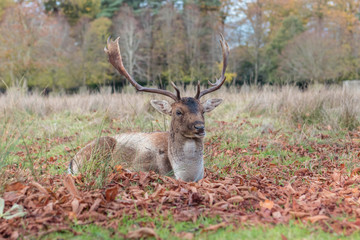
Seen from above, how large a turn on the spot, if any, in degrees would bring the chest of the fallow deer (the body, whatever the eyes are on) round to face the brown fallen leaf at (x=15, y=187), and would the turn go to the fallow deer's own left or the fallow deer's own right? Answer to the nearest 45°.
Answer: approximately 90° to the fallow deer's own right

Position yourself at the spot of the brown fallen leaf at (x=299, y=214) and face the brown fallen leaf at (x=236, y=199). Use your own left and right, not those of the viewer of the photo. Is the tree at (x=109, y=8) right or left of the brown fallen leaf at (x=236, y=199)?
right

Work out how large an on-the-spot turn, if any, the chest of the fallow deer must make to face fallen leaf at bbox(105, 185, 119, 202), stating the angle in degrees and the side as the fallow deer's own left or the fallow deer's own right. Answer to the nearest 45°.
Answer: approximately 90° to the fallow deer's own right

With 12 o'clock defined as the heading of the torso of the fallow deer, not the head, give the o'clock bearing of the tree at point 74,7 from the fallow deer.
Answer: The tree is roughly at 7 o'clock from the fallow deer.

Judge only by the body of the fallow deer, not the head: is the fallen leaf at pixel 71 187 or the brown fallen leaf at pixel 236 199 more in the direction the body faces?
the brown fallen leaf

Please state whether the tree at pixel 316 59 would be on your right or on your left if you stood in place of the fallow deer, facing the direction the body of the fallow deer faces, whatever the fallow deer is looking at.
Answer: on your left

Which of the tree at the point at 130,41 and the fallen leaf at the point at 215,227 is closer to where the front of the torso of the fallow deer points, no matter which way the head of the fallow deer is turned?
the fallen leaf

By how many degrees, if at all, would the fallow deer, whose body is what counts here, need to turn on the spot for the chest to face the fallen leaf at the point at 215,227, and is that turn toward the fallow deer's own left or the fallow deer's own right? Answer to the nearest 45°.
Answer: approximately 45° to the fallow deer's own right

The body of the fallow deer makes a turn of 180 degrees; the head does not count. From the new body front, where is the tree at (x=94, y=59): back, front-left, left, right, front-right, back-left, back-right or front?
front-right

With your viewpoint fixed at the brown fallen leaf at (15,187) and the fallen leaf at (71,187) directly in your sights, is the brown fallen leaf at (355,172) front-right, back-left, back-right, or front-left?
front-left

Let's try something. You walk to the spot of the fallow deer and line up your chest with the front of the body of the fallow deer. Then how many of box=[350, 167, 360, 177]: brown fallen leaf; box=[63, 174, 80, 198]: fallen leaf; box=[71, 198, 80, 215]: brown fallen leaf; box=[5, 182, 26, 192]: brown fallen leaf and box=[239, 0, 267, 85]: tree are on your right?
3

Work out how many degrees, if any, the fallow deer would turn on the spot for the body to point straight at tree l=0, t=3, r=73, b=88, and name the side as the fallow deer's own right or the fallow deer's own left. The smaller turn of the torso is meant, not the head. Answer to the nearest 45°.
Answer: approximately 135° to the fallow deer's own left

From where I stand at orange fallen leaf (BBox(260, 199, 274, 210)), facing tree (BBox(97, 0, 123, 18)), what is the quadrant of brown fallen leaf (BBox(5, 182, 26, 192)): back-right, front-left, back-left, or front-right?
front-left
